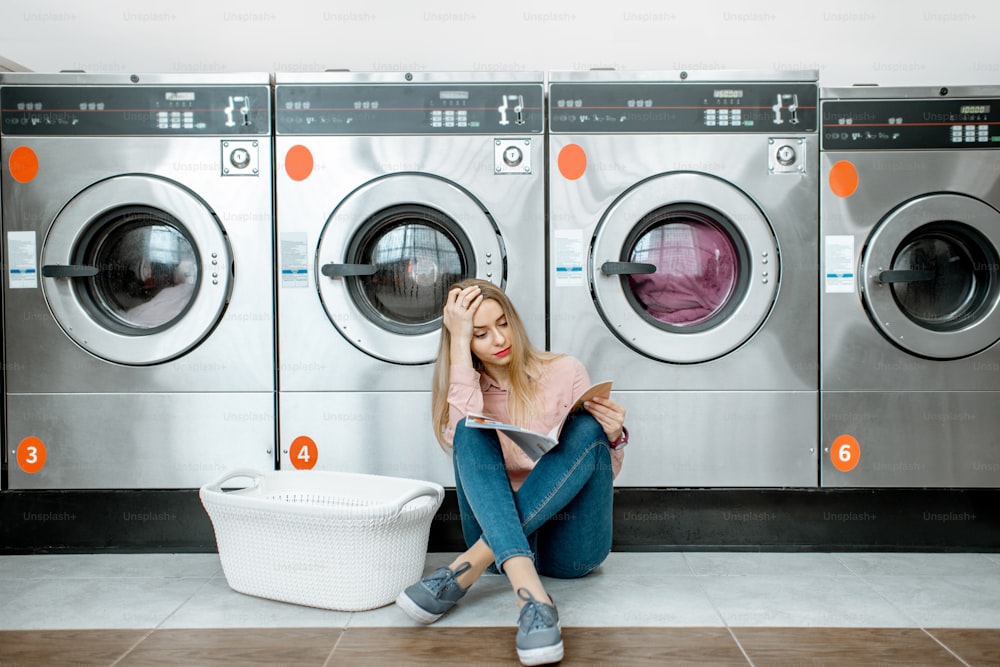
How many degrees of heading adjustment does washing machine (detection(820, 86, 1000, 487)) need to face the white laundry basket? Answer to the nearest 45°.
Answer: approximately 45° to its right

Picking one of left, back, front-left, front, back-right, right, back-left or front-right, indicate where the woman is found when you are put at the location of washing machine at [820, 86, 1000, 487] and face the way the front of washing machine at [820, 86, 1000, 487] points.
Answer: front-right

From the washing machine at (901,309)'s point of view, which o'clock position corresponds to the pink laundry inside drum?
The pink laundry inside drum is roughly at 2 o'clock from the washing machine.

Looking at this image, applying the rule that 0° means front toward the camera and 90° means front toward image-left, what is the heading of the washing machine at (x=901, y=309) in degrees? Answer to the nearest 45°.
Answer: approximately 0°

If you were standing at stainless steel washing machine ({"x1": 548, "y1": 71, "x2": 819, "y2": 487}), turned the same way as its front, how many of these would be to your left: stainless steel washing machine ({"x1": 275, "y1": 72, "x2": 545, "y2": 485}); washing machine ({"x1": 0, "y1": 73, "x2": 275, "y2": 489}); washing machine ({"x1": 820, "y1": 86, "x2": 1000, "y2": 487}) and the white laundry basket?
1

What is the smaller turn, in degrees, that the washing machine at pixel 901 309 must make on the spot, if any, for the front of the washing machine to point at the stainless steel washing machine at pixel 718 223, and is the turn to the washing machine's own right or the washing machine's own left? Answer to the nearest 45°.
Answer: approximately 45° to the washing machine's own right

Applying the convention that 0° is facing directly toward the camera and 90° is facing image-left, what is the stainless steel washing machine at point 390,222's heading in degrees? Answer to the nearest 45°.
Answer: approximately 0°

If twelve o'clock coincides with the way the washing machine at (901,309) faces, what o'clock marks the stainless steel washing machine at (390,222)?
The stainless steel washing machine is roughly at 2 o'clock from the washing machine.
